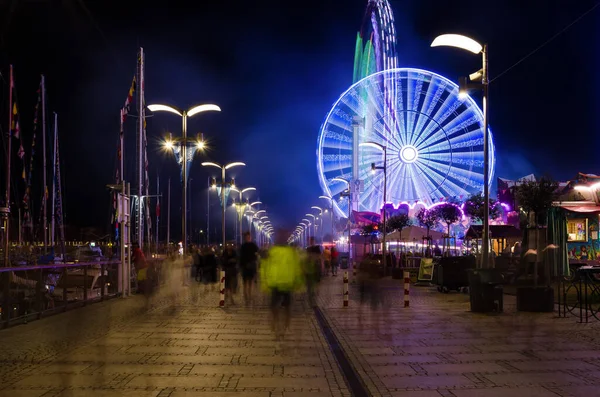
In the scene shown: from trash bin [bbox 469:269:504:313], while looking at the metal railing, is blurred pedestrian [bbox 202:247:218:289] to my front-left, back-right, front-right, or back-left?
front-right
